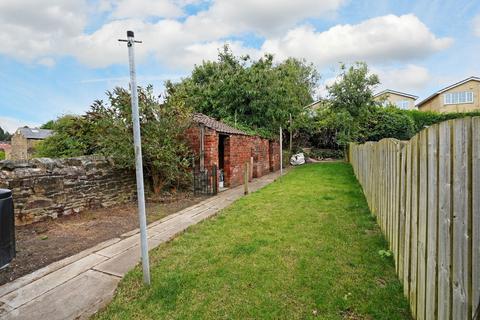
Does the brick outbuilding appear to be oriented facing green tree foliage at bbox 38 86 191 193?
no

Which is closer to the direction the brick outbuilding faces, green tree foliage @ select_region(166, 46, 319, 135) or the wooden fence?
the wooden fence

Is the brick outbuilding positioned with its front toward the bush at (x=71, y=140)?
no

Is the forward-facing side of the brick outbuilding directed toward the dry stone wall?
no

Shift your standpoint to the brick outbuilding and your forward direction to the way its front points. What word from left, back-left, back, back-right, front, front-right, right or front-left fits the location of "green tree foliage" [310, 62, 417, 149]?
left

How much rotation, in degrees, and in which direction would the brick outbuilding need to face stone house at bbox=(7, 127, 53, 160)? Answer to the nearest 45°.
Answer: approximately 180°

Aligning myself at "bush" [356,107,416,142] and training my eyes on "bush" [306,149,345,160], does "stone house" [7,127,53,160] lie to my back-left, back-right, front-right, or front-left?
front-right

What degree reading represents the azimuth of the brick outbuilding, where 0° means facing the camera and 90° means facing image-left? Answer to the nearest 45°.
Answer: approximately 315°

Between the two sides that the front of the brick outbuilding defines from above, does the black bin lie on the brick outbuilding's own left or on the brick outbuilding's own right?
on the brick outbuilding's own right
